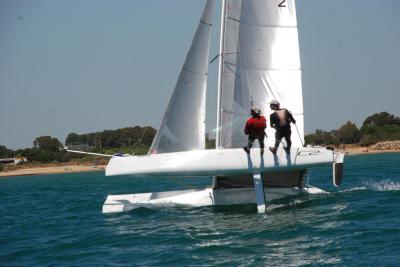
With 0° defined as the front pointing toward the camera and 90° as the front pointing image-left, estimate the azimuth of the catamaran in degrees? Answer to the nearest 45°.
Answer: approximately 90°
